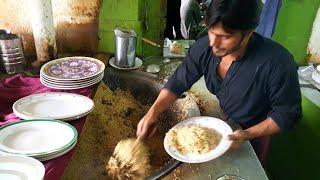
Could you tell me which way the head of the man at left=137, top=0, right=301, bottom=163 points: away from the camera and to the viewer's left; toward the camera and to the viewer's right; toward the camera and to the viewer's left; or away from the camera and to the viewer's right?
toward the camera and to the viewer's left

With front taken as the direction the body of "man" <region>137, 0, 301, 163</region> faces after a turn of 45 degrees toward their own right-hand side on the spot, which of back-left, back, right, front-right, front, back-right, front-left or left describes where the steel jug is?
front-right

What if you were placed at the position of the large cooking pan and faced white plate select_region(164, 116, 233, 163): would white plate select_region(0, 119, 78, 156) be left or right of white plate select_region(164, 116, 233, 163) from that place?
right

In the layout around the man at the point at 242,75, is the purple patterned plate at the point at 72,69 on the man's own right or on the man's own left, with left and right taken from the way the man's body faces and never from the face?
on the man's own right

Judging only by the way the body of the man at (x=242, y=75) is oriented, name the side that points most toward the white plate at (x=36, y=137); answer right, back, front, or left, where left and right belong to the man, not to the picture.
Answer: front

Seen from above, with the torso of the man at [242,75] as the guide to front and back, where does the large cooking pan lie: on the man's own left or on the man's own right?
on the man's own right

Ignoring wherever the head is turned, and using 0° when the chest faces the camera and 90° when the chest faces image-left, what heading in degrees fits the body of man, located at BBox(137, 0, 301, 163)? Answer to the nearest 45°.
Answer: approximately 45°

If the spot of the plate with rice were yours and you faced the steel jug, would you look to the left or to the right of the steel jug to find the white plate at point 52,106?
left
